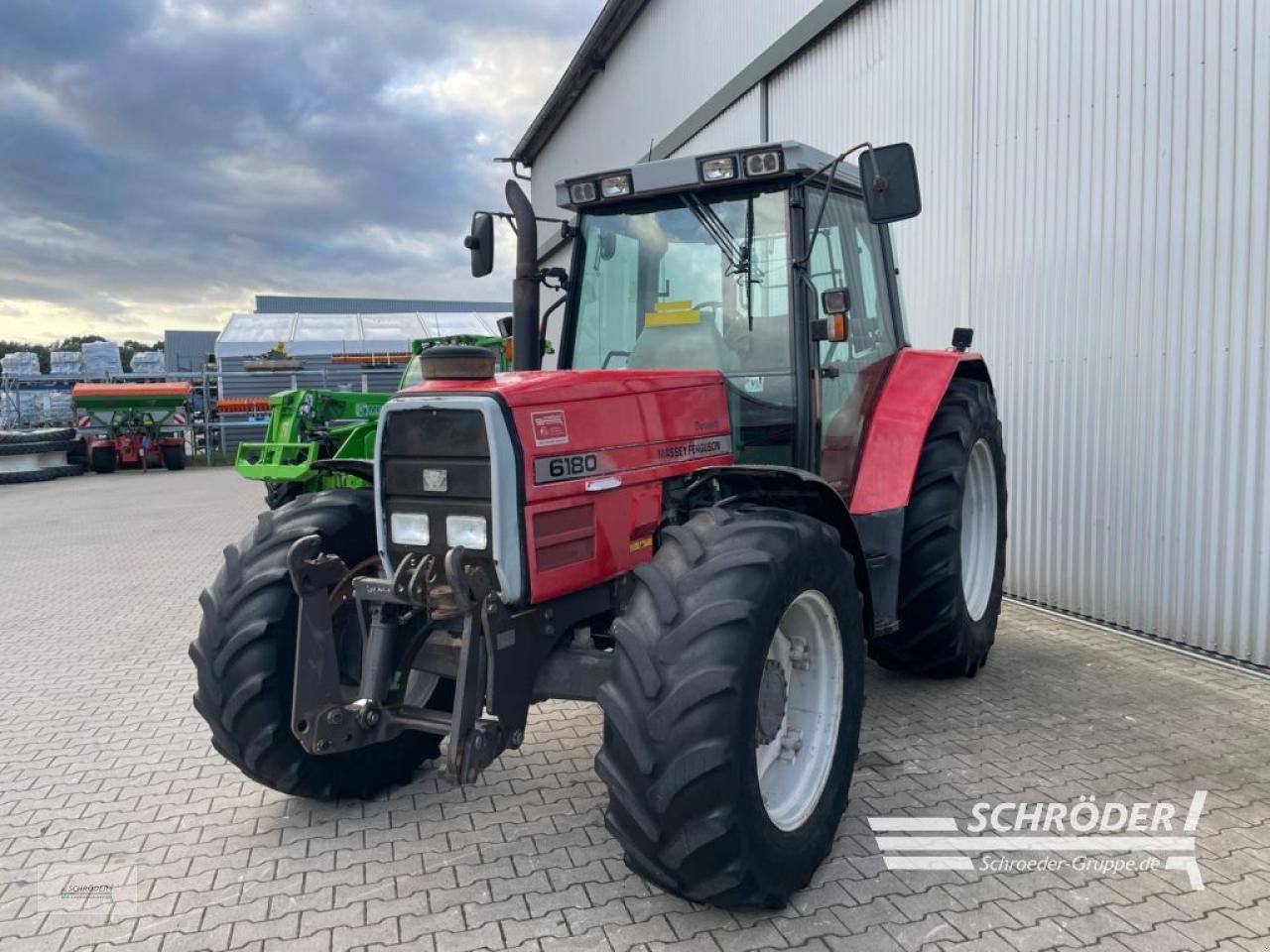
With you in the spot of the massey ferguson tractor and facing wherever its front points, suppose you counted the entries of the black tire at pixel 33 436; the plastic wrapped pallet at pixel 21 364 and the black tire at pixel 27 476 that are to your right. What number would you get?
3

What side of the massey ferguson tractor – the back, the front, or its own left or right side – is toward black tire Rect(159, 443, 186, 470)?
right

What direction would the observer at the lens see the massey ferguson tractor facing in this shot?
facing the viewer and to the left of the viewer

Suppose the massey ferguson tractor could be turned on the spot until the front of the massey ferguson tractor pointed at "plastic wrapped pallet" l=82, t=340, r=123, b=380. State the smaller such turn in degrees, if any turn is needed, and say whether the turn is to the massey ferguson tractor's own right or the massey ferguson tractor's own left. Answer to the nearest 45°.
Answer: approximately 90° to the massey ferguson tractor's own right

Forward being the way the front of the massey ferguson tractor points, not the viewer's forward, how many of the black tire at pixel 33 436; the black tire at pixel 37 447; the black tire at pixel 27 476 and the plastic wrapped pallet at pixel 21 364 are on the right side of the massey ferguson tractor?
4

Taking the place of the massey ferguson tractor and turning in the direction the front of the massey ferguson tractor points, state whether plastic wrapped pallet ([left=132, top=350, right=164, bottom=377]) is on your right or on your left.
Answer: on your right

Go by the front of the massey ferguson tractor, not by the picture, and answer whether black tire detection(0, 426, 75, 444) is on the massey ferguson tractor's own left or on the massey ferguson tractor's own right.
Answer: on the massey ferguson tractor's own right

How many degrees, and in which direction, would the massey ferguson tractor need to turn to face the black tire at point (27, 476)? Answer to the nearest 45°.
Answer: approximately 90° to its right

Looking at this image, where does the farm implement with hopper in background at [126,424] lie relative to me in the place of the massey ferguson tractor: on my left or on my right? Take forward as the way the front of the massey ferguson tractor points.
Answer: on my right
